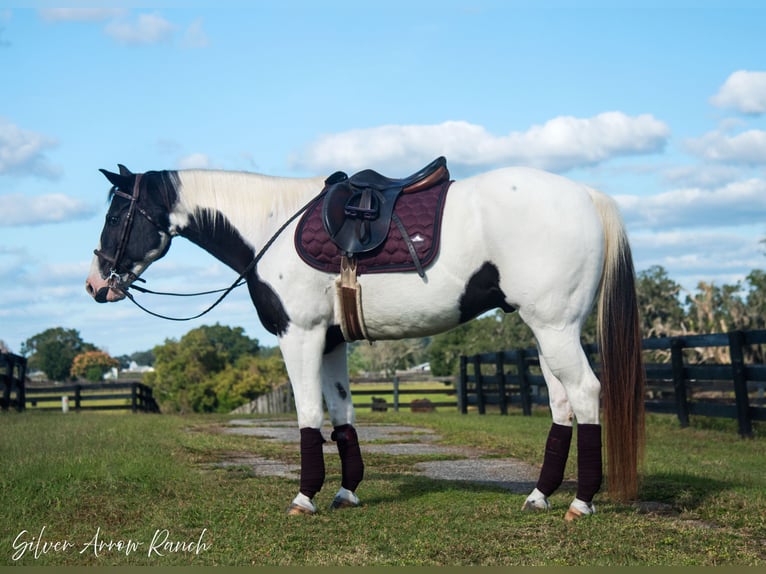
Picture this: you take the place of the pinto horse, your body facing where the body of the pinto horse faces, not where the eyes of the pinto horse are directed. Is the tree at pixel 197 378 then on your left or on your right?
on your right

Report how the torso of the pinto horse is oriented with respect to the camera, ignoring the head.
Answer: to the viewer's left

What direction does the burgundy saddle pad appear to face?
to the viewer's left

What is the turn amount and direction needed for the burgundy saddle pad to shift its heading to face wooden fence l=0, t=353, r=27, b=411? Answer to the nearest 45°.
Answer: approximately 45° to its right

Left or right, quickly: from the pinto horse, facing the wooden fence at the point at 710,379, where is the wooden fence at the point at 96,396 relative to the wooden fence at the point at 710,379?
left

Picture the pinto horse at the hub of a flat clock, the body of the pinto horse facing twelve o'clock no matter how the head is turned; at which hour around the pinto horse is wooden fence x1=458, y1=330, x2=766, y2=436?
The wooden fence is roughly at 4 o'clock from the pinto horse.

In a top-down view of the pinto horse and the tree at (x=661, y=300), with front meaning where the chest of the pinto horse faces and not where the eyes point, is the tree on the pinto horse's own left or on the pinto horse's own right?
on the pinto horse's own right

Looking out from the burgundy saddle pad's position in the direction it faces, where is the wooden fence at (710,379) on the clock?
The wooden fence is roughly at 4 o'clock from the burgundy saddle pad.

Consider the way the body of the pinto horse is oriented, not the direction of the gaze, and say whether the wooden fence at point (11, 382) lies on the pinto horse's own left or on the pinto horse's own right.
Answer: on the pinto horse's own right

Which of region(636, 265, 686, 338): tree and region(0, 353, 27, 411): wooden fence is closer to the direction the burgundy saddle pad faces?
the wooden fence
